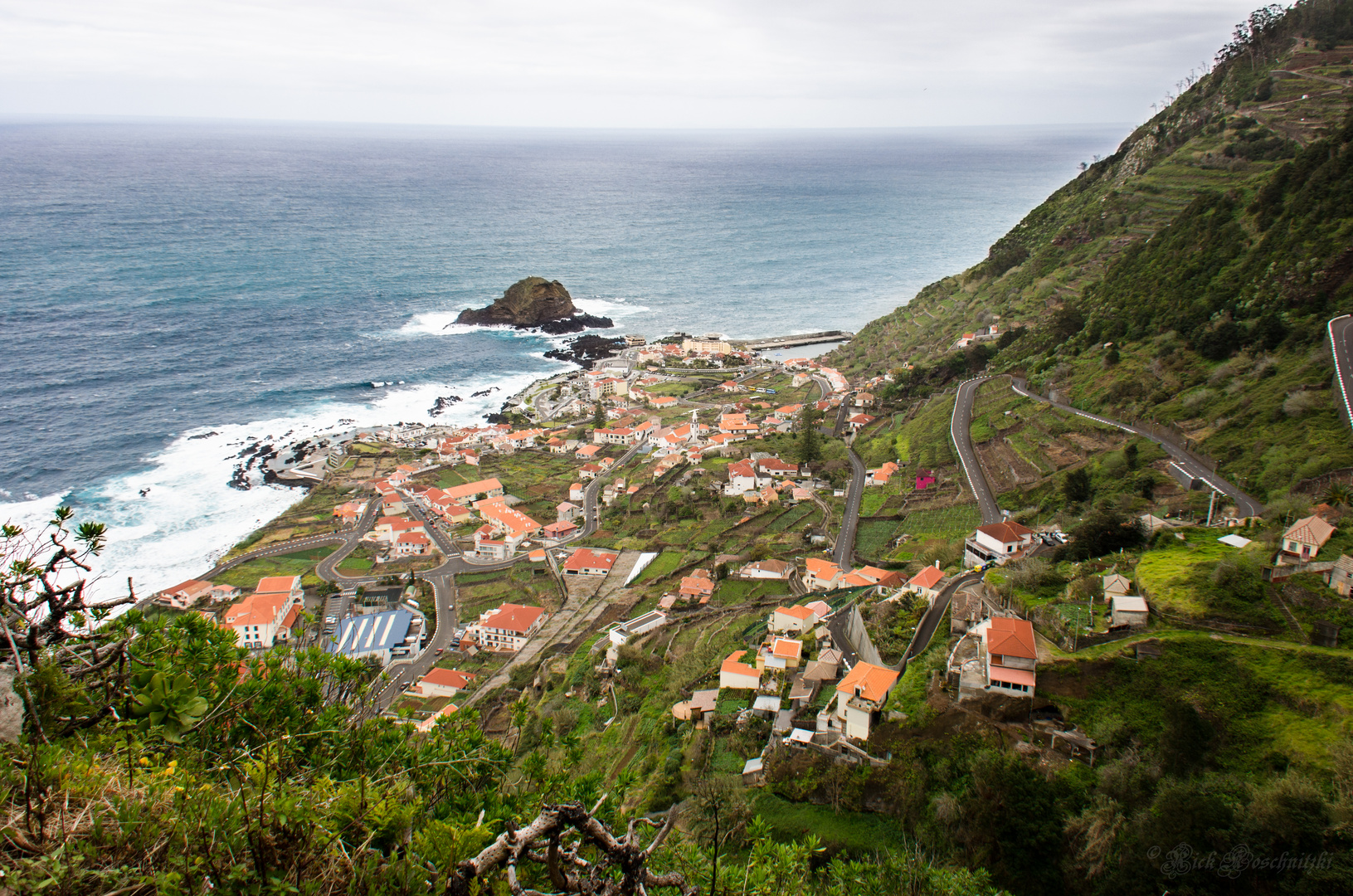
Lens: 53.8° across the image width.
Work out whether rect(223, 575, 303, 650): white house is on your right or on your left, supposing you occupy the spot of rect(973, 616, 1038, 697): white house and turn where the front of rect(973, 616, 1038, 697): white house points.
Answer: on your right

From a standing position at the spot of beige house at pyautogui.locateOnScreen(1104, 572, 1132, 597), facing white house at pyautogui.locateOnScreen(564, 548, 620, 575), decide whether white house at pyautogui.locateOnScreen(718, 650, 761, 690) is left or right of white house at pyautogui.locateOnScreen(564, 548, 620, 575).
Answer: left

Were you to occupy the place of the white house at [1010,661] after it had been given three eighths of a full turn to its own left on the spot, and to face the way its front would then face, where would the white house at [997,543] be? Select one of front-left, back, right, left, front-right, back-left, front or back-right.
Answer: front-left

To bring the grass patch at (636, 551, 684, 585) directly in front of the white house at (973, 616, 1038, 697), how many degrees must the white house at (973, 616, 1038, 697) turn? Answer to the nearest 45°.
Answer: approximately 135° to its right

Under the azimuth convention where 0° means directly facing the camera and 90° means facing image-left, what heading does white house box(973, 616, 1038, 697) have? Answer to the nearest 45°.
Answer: approximately 0°

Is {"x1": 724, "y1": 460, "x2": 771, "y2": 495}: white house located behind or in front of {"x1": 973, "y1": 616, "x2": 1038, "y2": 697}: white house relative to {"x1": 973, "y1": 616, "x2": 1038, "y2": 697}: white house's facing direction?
behind

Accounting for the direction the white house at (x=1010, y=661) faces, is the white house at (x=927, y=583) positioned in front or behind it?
behind
